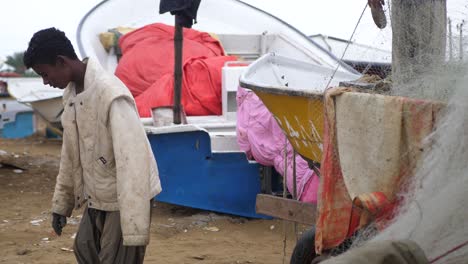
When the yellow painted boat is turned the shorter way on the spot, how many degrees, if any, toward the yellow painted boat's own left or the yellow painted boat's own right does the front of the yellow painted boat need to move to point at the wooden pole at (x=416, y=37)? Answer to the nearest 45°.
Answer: approximately 135° to the yellow painted boat's own left

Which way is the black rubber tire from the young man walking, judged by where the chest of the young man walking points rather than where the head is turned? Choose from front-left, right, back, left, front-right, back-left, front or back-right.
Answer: back-left

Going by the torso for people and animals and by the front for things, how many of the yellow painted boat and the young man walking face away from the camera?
0

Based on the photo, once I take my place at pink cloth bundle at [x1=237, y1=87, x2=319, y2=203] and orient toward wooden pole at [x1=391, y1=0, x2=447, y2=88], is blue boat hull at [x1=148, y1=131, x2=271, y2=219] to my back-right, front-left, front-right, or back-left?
back-right

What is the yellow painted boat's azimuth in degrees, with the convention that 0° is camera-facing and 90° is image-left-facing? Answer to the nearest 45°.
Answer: approximately 90°

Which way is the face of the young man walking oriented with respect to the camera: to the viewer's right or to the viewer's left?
to the viewer's left

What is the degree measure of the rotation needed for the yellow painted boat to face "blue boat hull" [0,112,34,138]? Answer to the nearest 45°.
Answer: approximately 45° to its right

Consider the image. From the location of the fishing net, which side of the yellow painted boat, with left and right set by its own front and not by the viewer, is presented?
left

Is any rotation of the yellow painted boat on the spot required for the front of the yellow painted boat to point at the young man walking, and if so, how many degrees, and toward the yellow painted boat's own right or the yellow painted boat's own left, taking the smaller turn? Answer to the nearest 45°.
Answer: approximately 45° to the yellow painted boat's own left

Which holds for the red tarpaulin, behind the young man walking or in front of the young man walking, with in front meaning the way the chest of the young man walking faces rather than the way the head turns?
behind
